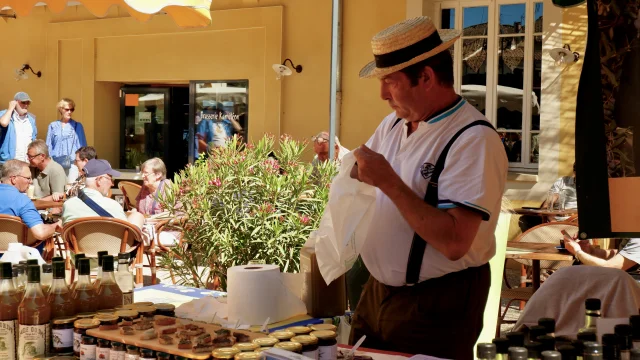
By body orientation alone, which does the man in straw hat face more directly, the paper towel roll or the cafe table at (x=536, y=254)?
the paper towel roll

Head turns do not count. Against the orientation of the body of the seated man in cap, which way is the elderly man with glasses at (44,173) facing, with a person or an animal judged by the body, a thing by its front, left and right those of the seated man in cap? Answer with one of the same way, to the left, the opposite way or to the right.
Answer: the opposite way

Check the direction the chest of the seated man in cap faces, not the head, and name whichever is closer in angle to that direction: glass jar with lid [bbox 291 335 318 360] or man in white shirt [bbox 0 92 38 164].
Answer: the man in white shirt

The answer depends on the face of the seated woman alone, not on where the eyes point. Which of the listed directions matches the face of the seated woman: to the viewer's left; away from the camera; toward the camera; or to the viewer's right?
to the viewer's left

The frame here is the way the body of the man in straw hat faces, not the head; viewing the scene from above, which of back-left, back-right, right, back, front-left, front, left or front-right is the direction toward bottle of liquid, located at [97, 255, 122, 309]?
front-right

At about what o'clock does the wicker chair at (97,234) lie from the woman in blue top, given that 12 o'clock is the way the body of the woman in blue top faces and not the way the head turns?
The wicker chair is roughly at 12 o'clock from the woman in blue top.

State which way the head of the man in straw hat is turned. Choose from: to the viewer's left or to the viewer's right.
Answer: to the viewer's left

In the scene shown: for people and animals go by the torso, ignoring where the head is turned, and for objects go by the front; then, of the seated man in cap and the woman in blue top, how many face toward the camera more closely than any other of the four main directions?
1

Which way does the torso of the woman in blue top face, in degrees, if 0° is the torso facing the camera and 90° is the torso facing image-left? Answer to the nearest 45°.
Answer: approximately 0°

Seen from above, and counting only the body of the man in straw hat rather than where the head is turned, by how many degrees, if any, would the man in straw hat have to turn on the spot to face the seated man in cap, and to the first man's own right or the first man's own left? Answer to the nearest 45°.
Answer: approximately 90° to the first man's own right
